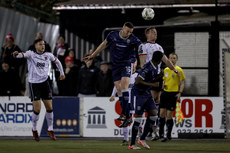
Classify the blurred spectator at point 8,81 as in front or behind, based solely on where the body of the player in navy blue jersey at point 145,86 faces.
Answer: behind

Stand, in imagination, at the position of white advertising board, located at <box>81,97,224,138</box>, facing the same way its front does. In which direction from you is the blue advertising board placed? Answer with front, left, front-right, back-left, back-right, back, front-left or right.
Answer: right
